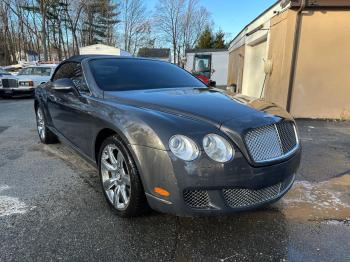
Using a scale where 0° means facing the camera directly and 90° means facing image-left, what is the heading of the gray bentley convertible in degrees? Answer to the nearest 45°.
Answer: approximately 315°

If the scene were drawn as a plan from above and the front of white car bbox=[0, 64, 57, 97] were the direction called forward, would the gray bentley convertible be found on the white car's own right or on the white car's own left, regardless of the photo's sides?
on the white car's own left

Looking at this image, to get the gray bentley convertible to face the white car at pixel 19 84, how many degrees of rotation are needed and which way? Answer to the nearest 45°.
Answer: approximately 180°

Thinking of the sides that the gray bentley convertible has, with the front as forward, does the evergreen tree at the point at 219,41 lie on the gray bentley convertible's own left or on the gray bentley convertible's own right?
on the gray bentley convertible's own left

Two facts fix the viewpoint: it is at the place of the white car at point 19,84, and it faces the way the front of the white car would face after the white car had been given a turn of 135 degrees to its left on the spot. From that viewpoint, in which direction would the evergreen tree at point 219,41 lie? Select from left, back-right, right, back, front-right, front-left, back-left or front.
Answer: front-left

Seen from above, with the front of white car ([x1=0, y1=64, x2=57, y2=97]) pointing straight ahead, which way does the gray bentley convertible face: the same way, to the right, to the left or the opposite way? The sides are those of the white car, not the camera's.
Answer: to the left

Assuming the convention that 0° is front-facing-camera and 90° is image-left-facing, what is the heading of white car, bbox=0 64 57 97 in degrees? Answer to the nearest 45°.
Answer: approximately 45°
